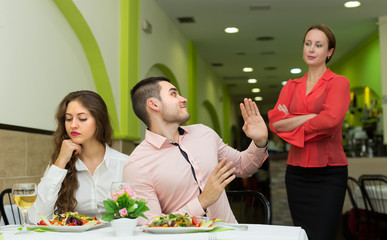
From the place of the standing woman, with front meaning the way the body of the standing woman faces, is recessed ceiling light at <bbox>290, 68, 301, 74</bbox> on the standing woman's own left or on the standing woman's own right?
on the standing woman's own right

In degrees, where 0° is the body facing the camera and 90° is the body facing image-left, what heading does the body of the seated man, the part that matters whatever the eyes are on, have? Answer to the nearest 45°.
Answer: approximately 315°

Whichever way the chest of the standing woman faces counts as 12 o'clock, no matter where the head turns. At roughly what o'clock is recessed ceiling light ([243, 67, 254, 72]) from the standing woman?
The recessed ceiling light is roughly at 4 o'clock from the standing woman.

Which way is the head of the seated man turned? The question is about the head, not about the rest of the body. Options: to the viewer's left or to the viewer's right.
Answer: to the viewer's right

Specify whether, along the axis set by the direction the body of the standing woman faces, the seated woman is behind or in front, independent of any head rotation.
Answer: in front

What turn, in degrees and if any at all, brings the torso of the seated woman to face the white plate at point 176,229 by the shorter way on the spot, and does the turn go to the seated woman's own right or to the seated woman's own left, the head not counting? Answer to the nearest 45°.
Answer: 0° — they already face it

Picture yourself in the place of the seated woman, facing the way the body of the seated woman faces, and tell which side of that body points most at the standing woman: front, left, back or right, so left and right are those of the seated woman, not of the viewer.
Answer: left

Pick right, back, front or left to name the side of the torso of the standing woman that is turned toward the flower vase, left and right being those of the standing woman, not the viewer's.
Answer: front

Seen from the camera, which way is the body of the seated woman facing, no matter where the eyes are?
toward the camera

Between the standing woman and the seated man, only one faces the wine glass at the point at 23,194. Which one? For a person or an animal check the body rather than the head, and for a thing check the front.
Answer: the standing woman

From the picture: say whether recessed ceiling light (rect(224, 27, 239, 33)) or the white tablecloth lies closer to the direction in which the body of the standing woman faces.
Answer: the white tablecloth

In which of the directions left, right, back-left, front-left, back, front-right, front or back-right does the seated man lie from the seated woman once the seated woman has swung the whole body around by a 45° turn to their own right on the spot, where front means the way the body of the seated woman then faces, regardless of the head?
left

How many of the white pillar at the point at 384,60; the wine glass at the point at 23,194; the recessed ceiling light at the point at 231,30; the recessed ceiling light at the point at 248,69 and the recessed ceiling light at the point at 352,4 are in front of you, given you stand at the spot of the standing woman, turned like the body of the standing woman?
1

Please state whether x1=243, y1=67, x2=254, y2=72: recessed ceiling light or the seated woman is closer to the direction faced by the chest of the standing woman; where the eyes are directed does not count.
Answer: the seated woman

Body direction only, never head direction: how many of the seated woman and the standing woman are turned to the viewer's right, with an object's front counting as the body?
0
